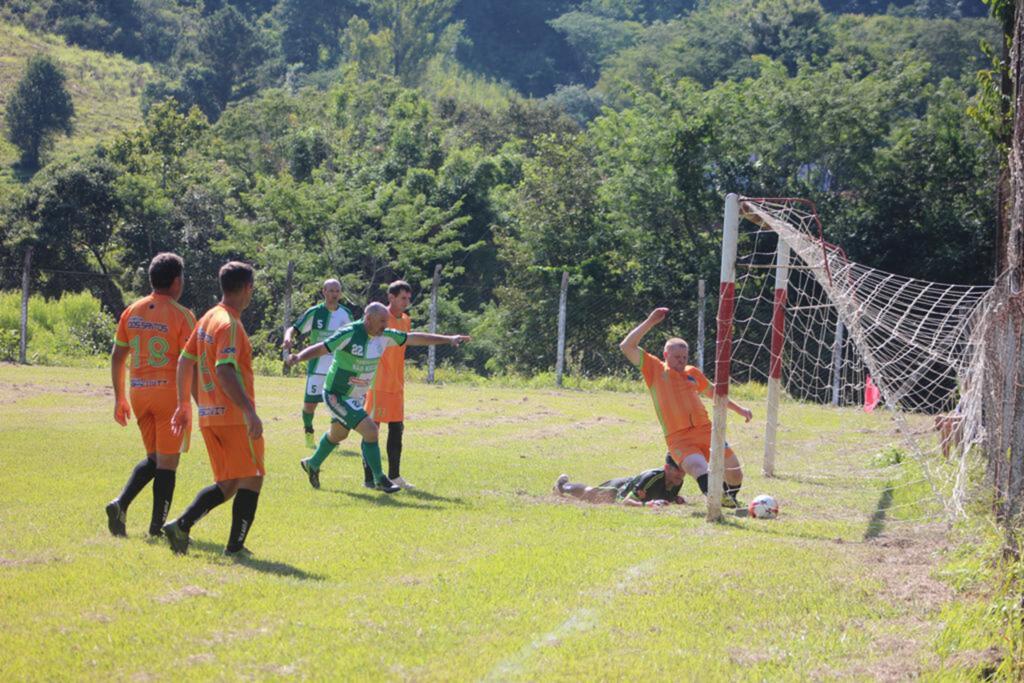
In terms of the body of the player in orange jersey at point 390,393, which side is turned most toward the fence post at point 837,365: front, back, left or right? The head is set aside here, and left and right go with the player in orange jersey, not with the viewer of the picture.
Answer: left

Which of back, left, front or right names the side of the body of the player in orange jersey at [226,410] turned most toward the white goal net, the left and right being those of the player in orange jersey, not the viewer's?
front

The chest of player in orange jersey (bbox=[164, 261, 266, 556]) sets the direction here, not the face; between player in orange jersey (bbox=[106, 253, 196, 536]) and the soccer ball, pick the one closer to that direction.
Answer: the soccer ball

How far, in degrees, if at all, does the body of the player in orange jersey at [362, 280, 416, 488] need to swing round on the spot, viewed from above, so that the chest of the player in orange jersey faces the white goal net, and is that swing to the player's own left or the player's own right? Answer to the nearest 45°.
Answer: approximately 45° to the player's own left

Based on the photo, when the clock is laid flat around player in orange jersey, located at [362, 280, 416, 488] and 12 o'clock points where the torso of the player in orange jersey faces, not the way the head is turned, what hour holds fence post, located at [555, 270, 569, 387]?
The fence post is roughly at 8 o'clock from the player in orange jersey.

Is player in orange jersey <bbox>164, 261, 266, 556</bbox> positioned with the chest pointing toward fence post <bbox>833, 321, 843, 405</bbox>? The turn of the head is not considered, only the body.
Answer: yes

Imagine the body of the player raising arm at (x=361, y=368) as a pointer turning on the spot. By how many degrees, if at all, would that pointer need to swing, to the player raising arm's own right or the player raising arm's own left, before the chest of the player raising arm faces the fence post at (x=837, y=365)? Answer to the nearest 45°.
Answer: approximately 90° to the player raising arm's own left

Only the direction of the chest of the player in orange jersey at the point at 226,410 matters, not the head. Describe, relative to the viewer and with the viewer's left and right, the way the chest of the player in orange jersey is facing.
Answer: facing away from the viewer and to the right of the viewer

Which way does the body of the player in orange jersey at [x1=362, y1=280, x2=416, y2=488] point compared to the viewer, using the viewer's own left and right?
facing the viewer and to the right of the viewer

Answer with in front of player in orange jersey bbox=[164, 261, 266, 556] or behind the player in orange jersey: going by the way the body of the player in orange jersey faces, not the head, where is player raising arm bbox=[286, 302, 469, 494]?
in front

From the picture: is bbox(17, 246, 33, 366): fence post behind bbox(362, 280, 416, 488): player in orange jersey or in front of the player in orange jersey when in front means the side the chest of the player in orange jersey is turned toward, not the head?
behind

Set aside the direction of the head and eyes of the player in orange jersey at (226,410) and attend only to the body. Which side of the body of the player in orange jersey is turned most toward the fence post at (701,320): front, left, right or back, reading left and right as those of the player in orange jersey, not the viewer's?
front

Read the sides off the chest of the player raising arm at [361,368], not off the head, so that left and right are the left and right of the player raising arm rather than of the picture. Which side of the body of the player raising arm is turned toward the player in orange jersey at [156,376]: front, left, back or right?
right

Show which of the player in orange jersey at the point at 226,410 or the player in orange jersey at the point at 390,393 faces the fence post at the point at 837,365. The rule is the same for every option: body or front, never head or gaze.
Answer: the player in orange jersey at the point at 226,410
